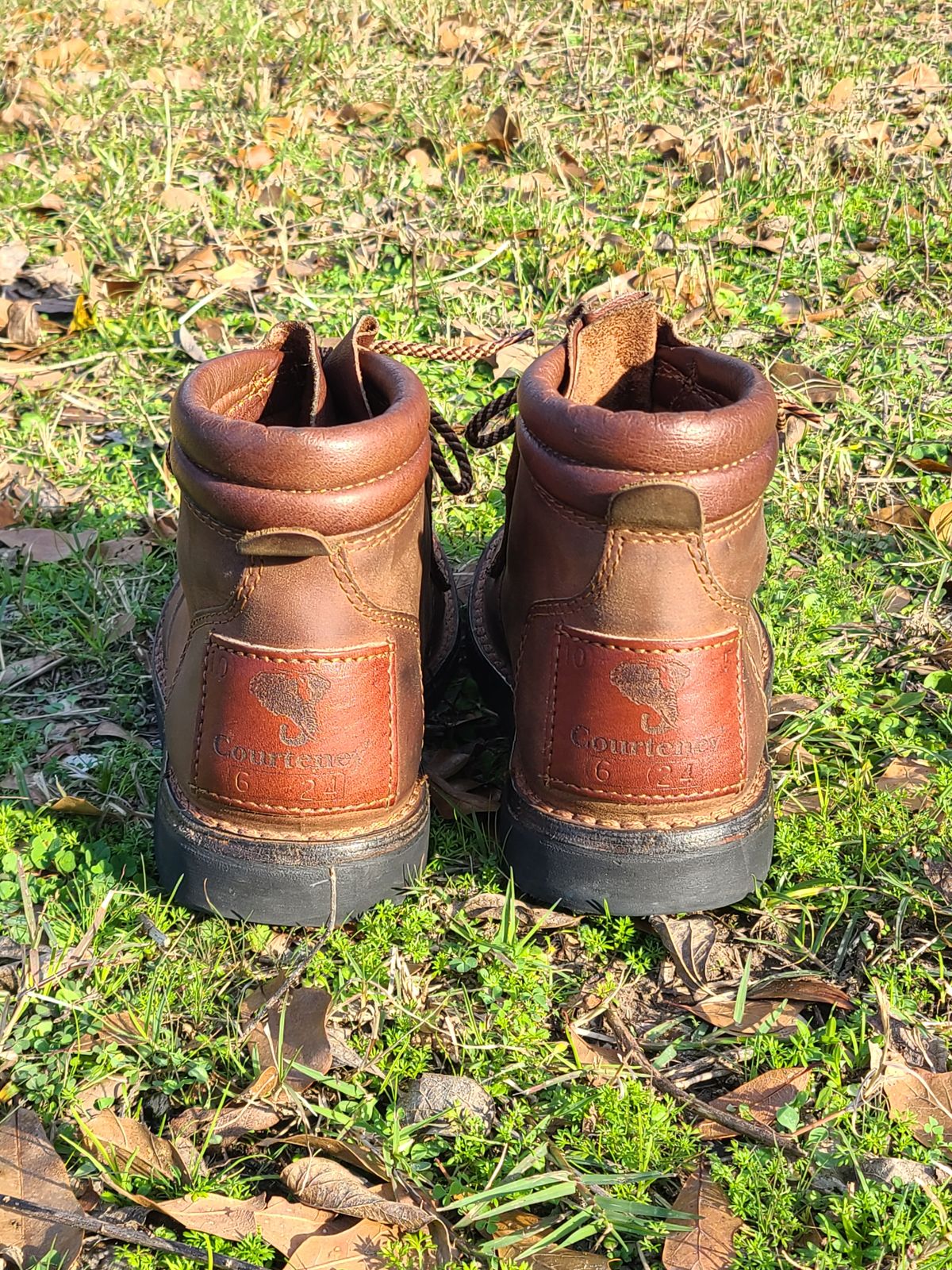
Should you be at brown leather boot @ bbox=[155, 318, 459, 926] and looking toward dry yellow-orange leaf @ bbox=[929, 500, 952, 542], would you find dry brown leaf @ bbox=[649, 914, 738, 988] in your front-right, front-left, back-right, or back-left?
front-right

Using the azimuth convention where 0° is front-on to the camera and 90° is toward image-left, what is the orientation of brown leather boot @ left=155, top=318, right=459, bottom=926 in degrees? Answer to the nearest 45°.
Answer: approximately 180°

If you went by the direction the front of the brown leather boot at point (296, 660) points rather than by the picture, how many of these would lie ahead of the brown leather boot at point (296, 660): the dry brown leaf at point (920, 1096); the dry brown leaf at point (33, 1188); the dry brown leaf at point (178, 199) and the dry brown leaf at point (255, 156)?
2

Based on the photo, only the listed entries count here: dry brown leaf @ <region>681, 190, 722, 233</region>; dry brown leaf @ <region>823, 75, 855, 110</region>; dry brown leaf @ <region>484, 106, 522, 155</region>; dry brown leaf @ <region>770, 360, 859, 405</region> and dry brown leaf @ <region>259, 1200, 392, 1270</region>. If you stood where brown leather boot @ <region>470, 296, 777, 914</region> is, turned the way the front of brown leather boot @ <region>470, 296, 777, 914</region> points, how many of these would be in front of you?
4

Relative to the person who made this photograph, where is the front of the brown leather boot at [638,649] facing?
facing away from the viewer

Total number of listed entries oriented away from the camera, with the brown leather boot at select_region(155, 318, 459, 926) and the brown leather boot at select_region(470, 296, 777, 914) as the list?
2

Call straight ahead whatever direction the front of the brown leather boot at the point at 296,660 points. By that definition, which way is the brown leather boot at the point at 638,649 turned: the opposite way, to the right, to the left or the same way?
the same way

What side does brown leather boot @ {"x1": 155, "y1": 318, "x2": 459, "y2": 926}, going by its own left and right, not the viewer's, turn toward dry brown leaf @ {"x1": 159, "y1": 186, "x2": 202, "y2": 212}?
front

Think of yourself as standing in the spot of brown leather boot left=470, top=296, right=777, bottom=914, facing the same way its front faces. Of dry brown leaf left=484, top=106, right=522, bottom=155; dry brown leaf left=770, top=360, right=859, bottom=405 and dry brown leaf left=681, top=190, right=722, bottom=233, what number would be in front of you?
3

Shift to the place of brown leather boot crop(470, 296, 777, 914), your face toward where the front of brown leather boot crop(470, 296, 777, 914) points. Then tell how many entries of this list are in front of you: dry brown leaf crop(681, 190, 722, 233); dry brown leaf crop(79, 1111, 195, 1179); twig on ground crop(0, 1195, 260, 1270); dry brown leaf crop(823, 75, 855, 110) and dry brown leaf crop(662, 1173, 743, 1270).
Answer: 2

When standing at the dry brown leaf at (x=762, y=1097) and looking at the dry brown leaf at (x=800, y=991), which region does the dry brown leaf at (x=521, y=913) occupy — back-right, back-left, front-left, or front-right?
front-left
